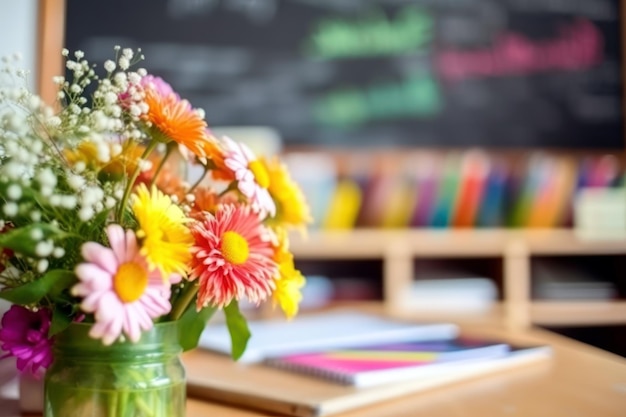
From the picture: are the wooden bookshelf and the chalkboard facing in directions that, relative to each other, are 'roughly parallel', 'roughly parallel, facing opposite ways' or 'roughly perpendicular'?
roughly parallel

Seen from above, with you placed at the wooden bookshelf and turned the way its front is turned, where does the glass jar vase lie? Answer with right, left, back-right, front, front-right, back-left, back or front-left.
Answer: front

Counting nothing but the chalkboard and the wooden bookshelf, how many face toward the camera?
2

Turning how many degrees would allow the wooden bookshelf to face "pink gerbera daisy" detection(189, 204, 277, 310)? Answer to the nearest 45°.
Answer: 0° — it already faces it

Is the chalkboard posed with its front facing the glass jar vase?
yes

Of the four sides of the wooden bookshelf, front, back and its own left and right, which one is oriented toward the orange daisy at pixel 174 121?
front

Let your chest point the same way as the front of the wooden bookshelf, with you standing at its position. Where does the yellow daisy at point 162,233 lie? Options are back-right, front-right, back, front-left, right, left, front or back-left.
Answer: front

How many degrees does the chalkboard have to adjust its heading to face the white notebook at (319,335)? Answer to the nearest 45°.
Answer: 0° — it already faces it

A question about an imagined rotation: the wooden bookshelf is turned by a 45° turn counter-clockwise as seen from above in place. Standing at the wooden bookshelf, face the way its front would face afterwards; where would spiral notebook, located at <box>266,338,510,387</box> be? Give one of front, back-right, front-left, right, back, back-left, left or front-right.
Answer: front-right

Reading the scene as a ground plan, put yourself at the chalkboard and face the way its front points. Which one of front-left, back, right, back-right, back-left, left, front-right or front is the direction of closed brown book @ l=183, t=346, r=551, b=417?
front

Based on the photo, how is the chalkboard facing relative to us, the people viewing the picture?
facing the viewer

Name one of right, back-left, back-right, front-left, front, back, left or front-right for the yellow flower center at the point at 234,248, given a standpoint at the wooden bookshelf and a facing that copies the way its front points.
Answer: front

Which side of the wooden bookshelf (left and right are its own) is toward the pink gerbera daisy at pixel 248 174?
front

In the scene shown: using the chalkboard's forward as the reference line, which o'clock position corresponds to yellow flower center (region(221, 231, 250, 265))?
The yellow flower center is roughly at 12 o'clock from the chalkboard.

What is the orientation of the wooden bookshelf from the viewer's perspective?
toward the camera

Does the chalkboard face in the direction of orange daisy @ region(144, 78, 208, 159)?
yes
